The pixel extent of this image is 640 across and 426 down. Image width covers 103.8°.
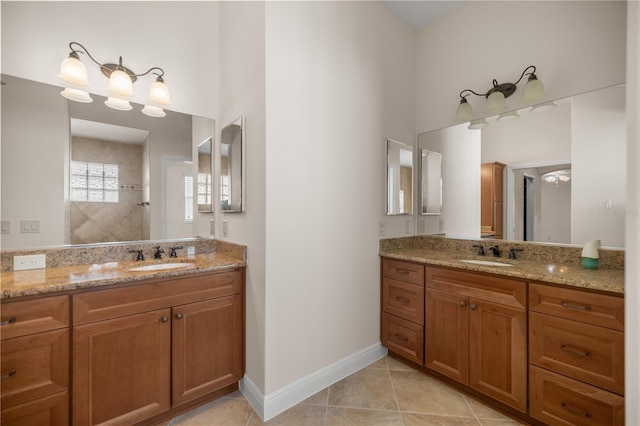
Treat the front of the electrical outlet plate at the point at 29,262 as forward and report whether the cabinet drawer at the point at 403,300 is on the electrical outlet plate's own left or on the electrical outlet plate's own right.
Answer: on the electrical outlet plate's own left

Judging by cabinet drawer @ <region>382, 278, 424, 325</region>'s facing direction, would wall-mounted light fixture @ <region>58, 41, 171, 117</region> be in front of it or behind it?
in front

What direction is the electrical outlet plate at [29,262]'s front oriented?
toward the camera

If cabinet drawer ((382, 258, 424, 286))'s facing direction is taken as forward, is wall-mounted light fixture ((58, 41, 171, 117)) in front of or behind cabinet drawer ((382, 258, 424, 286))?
in front

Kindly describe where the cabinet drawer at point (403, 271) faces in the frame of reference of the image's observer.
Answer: facing the viewer and to the left of the viewer

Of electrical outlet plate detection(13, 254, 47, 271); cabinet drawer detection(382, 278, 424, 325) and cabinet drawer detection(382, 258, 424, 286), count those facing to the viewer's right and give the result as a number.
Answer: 0

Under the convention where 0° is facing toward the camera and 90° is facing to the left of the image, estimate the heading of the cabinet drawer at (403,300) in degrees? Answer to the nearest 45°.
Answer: approximately 45°

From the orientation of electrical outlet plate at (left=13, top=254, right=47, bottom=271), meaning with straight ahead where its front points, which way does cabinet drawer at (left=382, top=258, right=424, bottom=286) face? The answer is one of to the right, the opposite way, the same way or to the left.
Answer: to the right

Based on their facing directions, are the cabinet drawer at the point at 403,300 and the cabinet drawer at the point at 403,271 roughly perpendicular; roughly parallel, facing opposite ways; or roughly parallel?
roughly parallel
